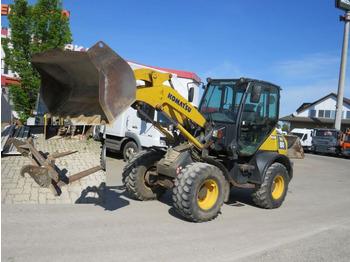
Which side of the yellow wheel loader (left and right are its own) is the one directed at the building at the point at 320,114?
back

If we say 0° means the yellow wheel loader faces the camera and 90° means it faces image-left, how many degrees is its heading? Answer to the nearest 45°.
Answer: approximately 45°

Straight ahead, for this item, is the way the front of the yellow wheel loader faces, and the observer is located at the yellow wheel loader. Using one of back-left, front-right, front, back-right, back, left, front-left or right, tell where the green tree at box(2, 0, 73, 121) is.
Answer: right

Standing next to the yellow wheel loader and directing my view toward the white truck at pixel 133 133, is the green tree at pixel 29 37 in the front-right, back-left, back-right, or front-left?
front-left

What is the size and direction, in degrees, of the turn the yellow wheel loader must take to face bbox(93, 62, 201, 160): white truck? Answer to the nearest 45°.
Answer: approximately 135° to its right

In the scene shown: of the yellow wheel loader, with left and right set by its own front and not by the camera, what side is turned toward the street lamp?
back

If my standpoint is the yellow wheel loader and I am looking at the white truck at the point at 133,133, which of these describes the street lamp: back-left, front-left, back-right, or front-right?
front-right
